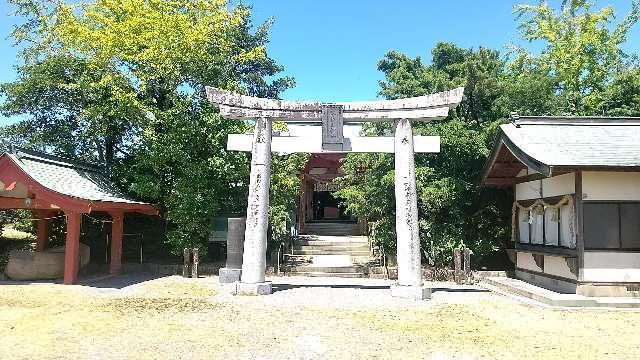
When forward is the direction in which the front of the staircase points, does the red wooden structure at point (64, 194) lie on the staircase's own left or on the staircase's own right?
on the staircase's own right

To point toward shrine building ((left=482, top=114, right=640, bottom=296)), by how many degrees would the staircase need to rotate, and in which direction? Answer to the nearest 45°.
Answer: approximately 45° to its left

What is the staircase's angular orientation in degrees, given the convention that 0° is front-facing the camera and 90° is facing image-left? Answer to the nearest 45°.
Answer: approximately 0°

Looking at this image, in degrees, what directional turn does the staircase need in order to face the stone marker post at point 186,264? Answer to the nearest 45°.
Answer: approximately 45° to its right

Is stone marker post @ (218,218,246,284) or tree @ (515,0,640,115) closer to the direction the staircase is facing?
the stone marker post

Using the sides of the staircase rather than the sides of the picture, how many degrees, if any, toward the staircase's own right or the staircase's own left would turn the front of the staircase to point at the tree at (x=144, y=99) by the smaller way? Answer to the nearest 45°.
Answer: approximately 45° to the staircase's own right

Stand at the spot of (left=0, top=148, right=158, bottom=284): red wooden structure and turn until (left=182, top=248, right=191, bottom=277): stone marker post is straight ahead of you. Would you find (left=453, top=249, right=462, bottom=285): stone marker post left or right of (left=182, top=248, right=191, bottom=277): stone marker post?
right
